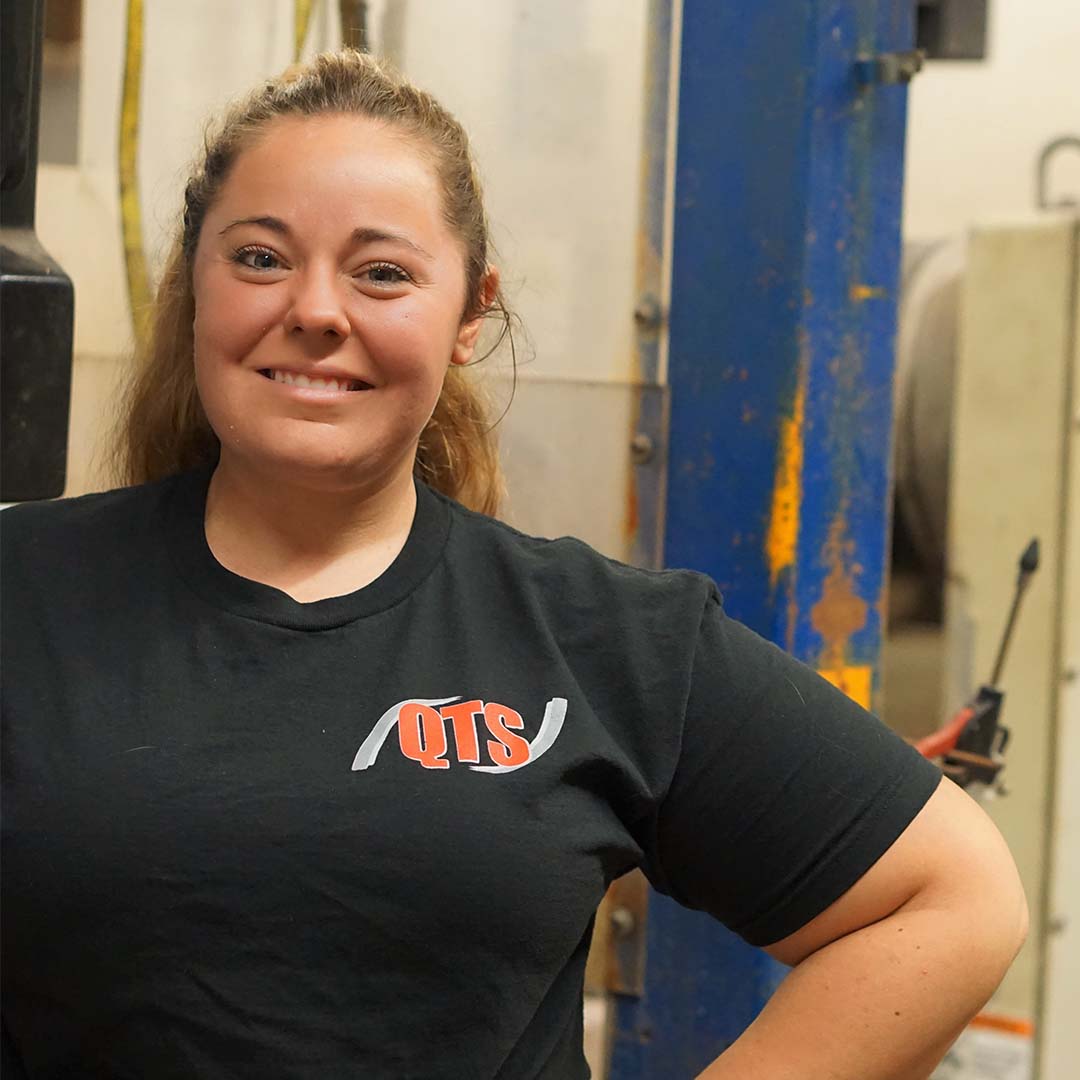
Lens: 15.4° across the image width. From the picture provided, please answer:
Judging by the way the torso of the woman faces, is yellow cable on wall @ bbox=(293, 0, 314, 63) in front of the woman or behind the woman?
behind

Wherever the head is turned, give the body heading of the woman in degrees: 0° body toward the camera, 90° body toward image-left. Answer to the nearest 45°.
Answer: approximately 0°
